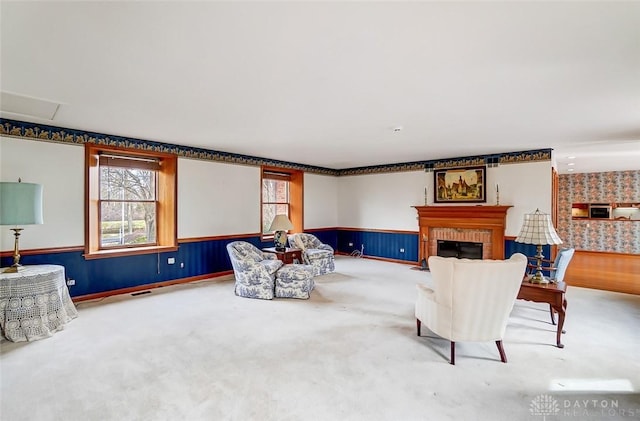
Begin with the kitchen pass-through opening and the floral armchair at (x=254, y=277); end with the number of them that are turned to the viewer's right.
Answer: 1

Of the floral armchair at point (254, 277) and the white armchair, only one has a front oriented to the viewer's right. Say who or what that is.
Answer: the floral armchair

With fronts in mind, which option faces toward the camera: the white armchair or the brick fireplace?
the brick fireplace

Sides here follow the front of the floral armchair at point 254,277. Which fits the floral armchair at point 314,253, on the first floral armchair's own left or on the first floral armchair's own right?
on the first floral armchair's own left

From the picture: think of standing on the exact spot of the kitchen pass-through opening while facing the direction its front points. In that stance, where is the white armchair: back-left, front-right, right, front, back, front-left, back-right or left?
front

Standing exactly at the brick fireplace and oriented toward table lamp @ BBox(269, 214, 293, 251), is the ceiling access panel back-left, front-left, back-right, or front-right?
front-left

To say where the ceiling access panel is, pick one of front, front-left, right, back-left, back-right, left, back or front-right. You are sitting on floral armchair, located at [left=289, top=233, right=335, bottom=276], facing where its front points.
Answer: right

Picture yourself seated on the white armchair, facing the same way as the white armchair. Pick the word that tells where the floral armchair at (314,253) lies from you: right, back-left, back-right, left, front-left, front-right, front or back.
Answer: front

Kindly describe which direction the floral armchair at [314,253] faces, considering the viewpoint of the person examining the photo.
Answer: facing the viewer and to the right of the viewer

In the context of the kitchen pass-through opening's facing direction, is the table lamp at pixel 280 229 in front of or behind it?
in front

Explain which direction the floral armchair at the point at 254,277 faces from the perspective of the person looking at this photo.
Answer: facing to the right of the viewer

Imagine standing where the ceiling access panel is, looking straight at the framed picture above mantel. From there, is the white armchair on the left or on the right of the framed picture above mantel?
right

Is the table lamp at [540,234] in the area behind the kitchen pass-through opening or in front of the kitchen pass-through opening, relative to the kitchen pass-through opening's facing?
in front

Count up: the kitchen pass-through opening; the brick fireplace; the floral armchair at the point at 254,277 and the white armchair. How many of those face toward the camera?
2

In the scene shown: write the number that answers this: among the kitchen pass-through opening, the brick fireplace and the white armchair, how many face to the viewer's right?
0

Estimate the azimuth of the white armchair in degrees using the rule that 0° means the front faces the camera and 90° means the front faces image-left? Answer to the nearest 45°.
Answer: approximately 135°
